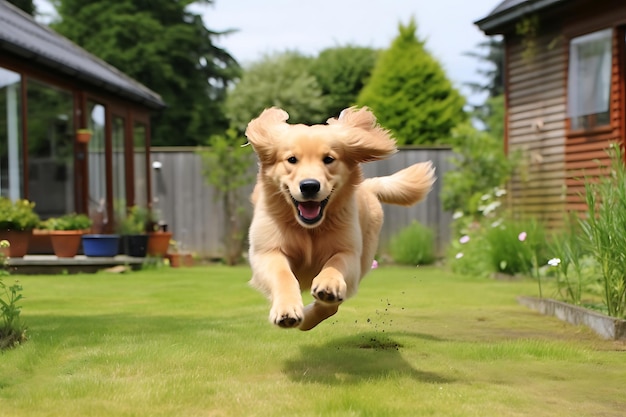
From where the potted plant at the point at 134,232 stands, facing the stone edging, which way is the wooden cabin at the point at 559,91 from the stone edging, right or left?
left

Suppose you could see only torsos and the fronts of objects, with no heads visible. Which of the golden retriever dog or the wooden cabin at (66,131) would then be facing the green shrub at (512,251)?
the wooden cabin

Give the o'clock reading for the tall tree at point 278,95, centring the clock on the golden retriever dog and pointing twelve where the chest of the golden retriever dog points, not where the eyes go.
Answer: The tall tree is roughly at 6 o'clock from the golden retriever dog.

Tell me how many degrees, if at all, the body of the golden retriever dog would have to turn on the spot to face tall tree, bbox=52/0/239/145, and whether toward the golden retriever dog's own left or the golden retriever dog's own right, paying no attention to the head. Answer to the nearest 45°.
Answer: approximately 180°

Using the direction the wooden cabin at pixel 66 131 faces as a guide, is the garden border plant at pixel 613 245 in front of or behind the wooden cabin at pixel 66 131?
in front

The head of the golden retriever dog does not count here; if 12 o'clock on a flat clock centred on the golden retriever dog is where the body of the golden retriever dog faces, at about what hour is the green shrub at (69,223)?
The green shrub is roughly at 5 o'clock from the golden retriever dog.

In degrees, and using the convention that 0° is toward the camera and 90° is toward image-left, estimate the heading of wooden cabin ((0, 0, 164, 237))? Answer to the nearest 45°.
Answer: approximately 315°

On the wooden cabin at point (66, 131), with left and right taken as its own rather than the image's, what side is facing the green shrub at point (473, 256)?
front

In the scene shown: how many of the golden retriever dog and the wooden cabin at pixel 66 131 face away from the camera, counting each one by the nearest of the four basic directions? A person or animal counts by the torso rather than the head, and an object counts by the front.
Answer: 0

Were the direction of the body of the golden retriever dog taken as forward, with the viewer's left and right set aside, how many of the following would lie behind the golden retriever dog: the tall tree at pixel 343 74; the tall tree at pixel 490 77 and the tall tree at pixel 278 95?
3
